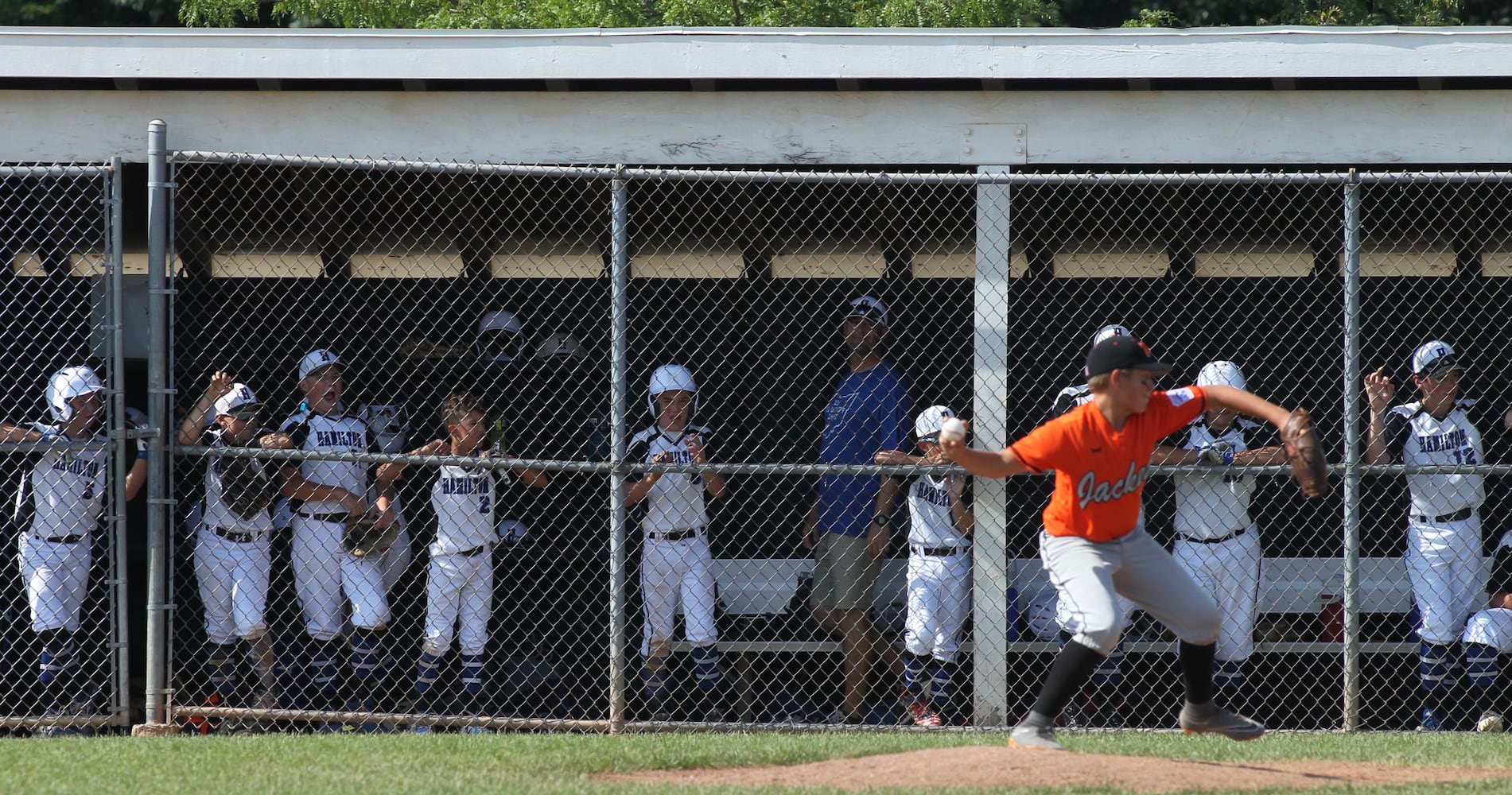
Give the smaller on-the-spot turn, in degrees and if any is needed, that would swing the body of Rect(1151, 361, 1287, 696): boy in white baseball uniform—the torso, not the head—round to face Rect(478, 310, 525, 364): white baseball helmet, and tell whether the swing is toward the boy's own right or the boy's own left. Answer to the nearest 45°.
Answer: approximately 90° to the boy's own right

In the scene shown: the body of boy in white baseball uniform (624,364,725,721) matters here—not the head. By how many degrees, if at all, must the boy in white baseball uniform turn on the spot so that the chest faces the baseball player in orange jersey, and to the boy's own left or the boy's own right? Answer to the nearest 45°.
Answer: approximately 45° to the boy's own left

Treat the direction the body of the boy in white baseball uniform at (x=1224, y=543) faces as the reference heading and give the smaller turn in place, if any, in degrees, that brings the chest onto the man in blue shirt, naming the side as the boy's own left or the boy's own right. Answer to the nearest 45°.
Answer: approximately 90° to the boy's own right

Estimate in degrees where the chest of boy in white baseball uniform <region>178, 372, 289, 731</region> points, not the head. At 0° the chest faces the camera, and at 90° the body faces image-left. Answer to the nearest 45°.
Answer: approximately 0°

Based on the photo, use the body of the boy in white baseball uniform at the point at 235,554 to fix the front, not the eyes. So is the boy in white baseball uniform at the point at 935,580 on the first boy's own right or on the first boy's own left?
on the first boy's own left

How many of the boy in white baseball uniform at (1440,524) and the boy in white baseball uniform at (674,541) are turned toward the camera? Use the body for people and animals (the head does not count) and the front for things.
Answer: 2
